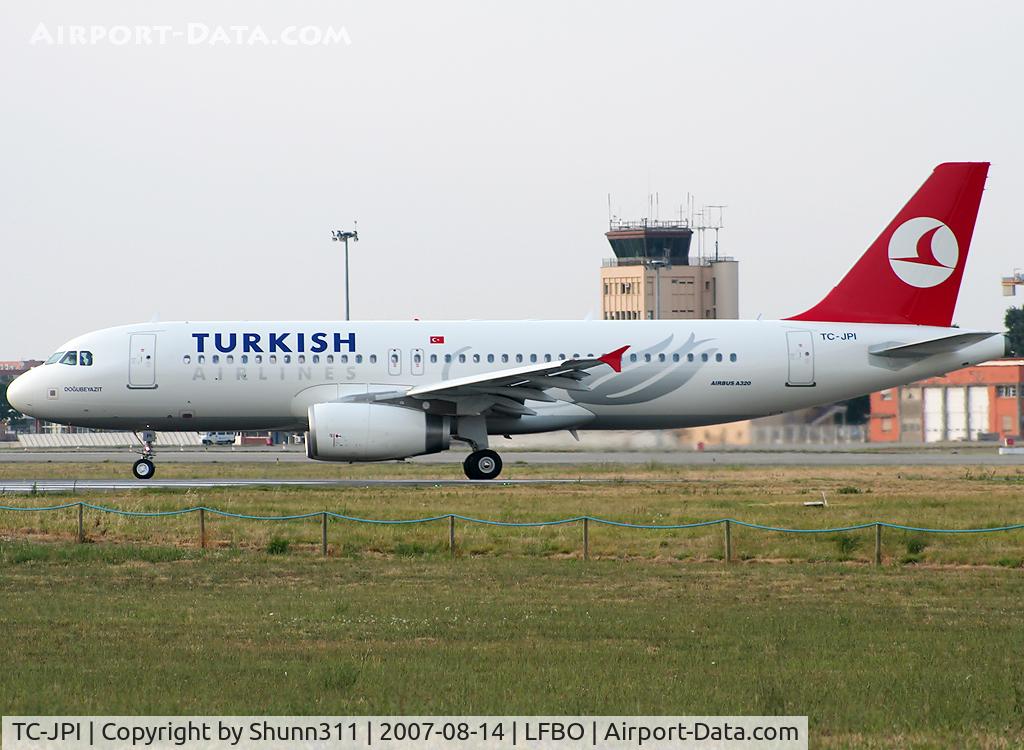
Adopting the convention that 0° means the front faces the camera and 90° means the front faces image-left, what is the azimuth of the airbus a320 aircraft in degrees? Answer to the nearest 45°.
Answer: approximately 90°
